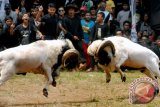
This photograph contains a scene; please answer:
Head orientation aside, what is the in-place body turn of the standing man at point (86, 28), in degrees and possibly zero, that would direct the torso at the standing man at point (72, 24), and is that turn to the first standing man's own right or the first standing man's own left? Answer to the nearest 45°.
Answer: approximately 45° to the first standing man's own right

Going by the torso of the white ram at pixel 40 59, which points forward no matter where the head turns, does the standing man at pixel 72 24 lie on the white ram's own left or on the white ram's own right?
on the white ram's own left

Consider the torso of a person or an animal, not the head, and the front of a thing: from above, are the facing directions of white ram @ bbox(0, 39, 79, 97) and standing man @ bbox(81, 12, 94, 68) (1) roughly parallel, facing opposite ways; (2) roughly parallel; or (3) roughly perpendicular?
roughly perpendicular

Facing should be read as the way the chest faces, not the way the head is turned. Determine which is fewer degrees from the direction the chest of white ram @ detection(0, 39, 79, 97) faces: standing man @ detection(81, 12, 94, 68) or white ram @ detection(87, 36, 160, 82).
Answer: the white ram

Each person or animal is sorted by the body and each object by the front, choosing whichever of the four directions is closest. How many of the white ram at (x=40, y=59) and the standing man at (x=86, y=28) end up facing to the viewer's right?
1

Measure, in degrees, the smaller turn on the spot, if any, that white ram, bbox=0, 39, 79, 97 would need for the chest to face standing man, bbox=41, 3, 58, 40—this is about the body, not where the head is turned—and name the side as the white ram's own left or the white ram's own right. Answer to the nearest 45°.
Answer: approximately 90° to the white ram's own left

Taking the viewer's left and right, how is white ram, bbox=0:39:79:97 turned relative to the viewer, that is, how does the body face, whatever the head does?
facing to the right of the viewer

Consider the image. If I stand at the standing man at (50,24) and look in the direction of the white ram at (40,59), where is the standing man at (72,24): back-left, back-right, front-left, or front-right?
back-left

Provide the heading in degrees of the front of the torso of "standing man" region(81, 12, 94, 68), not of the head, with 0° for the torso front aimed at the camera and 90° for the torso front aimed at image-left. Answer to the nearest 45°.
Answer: approximately 0°
